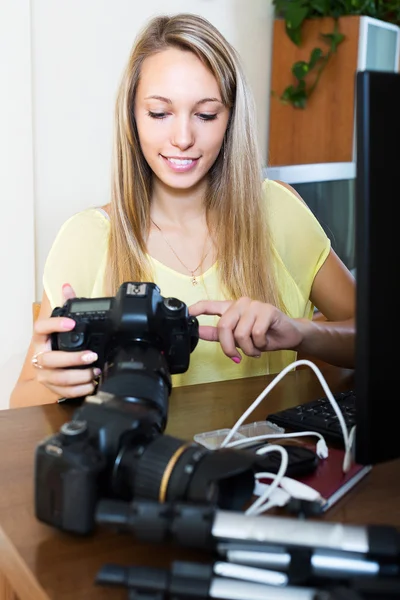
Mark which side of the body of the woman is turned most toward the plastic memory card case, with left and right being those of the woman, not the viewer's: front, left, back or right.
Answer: front

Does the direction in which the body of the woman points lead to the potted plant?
no

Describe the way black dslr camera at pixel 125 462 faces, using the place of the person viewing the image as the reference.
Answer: facing the viewer and to the right of the viewer

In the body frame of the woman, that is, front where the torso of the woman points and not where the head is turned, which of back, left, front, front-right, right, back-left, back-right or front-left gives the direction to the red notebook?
front

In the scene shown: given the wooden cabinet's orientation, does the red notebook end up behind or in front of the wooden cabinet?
in front

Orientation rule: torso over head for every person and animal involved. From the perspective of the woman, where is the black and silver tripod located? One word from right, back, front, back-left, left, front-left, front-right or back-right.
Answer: front

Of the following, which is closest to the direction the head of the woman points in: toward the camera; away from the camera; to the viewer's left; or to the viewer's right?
toward the camera

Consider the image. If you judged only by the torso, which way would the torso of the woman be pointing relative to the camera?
toward the camera
